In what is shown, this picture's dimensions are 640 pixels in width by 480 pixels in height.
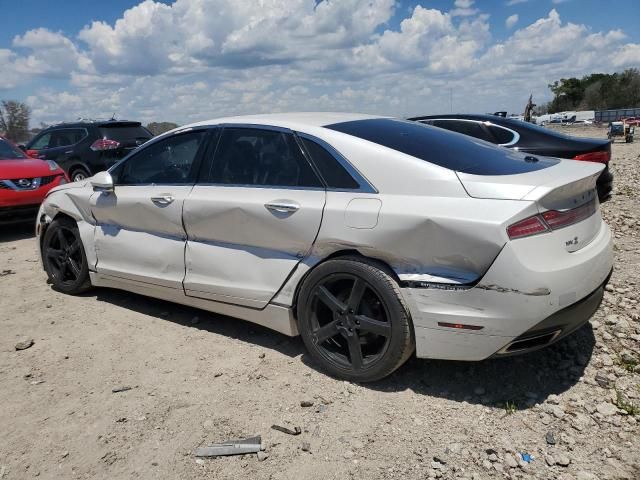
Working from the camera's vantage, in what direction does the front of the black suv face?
facing away from the viewer and to the left of the viewer

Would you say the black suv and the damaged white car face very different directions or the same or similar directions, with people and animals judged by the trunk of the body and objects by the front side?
same or similar directions

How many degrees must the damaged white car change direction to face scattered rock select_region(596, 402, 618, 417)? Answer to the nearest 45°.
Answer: approximately 180°

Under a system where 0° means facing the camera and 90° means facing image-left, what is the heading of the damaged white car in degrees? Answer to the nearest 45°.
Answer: approximately 135°

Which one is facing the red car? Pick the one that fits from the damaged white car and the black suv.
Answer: the damaged white car

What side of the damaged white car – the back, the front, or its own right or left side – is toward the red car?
front

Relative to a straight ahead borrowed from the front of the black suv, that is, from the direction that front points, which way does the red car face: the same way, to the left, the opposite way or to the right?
the opposite way

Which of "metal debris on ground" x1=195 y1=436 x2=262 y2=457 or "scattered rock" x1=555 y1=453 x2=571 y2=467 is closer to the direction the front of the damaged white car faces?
the metal debris on ground

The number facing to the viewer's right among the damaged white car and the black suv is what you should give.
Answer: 0

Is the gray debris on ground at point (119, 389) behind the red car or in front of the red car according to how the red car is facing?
in front

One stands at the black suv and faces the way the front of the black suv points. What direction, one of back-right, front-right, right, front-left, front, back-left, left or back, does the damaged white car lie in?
back-left

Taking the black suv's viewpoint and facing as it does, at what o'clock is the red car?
The red car is roughly at 8 o'clock from the black suv.

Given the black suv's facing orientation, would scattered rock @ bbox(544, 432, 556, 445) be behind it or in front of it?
behind

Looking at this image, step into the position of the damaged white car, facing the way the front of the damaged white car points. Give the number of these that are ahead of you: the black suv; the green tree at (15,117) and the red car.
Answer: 3

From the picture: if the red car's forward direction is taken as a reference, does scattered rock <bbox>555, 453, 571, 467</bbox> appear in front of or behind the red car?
in front

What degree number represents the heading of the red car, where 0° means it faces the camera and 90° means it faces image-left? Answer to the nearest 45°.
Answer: approximately 315°

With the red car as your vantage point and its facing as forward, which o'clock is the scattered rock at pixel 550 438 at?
The scattered rock is roughly at 1 o'clock from the red car.

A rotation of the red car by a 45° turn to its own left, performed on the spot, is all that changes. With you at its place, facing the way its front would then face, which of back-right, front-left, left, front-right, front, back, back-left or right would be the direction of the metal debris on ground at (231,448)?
right
